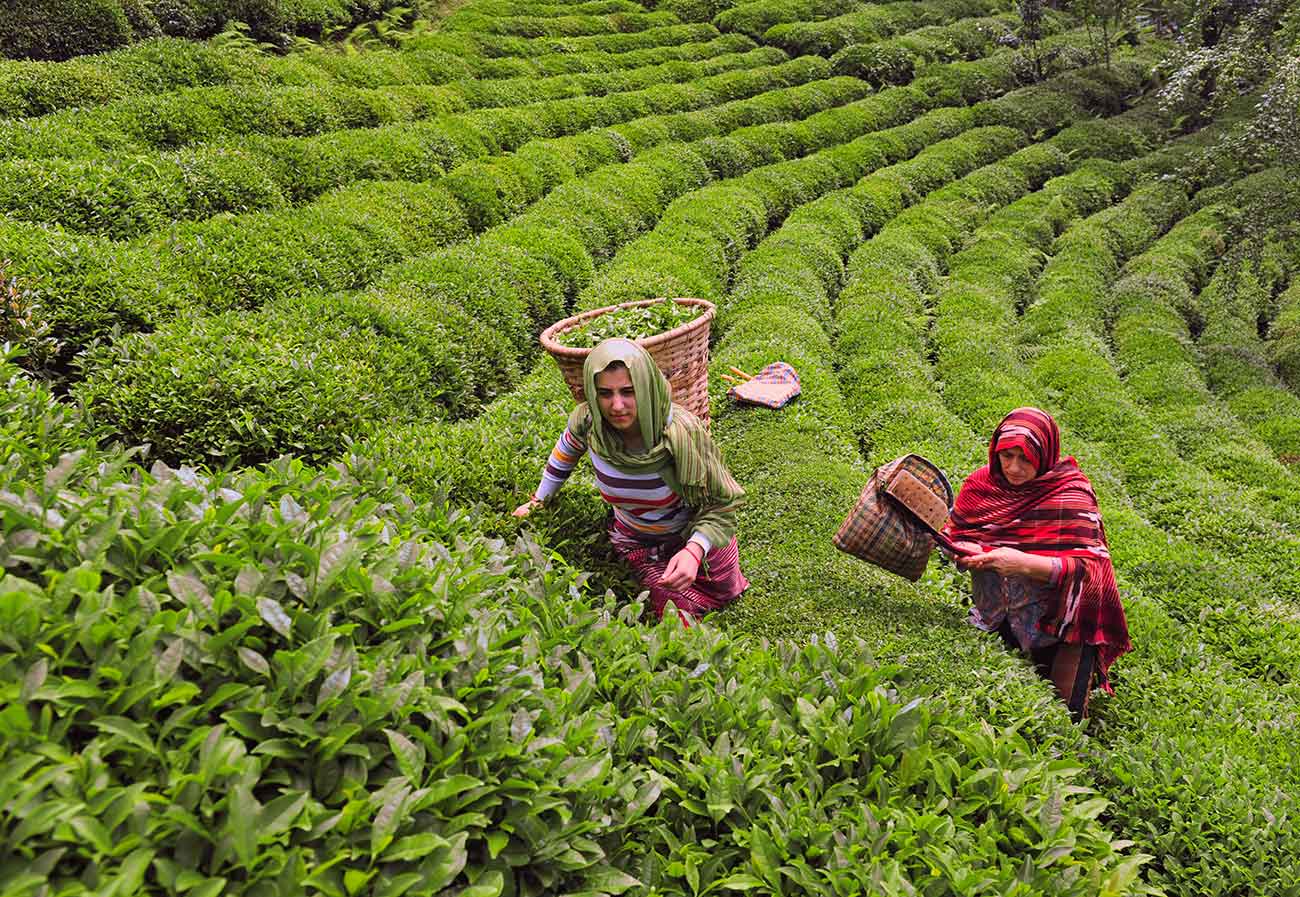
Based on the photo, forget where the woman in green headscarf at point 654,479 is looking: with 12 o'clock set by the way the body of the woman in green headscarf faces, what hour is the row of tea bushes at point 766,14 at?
The row of tea bushes is roughly at 5 o'clock from the woman in green headscarf.

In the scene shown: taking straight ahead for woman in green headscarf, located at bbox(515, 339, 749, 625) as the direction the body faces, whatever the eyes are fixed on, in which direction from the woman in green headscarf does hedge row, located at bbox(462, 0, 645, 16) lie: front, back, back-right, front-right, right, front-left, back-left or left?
back-right

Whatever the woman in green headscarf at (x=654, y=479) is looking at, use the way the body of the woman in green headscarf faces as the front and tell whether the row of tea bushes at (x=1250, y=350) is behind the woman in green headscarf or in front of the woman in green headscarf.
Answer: behind

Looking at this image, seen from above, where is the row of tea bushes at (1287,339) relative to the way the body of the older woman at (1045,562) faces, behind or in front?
behind

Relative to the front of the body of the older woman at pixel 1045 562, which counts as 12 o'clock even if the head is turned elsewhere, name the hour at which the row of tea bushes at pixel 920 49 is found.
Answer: The row of tea bushes is roughly at 4 o'clock from the older woman.

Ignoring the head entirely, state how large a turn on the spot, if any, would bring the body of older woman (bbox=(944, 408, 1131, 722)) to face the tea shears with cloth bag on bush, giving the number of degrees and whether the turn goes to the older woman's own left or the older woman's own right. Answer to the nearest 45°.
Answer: approximately 90° to the older woman's own right

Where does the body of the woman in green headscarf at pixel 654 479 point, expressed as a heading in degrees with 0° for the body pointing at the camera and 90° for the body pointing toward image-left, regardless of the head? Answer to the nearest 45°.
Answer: approximately 45°

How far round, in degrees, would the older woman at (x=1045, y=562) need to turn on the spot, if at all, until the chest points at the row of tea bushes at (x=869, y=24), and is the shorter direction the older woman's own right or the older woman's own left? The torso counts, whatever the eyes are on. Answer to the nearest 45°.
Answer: approximately 135° to the older woman's own right

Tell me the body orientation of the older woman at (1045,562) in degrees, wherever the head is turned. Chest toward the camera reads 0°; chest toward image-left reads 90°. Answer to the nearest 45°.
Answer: approximately 45°

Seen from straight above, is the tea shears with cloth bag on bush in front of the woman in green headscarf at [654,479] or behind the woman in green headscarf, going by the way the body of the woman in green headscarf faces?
behind
